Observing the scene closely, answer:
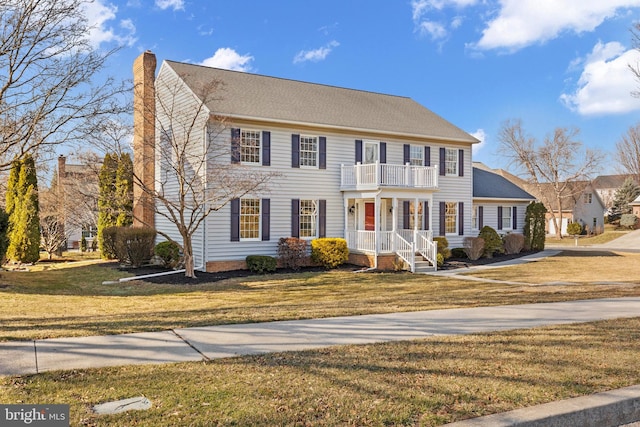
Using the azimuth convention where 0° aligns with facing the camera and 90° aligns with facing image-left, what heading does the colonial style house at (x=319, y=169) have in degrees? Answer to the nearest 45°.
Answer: approximately 315°

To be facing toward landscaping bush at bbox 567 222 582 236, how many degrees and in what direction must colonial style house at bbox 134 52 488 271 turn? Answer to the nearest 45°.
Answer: approximately 90° to its left

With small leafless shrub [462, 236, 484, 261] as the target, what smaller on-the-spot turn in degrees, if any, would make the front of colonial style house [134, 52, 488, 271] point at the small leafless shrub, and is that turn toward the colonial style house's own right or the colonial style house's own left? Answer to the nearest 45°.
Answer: approximately 90° to the colonial style house's own left

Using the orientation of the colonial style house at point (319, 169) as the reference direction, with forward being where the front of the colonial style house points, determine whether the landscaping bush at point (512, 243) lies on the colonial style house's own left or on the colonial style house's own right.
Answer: on the colonial style house's own left

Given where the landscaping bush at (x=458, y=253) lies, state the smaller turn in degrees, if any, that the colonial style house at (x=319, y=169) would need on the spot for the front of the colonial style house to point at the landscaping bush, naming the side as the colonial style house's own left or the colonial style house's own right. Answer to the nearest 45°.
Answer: approximately 90° to the colonial style house's own left
